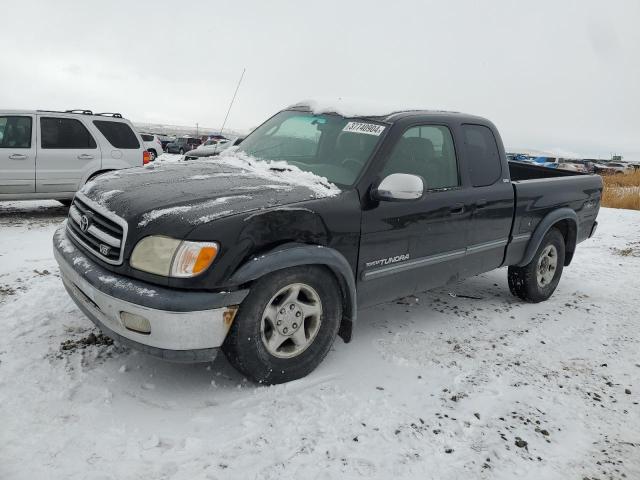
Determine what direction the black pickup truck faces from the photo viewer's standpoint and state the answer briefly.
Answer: facing the viewer and to the left of the viewer

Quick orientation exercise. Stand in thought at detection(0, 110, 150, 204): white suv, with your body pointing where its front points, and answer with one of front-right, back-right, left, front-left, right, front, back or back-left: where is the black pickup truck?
left

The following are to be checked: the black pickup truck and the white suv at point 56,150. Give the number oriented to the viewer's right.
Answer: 0

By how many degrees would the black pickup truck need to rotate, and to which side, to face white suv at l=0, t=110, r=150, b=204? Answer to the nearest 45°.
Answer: approximately 90° to its right

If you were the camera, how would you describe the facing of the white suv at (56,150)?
facing to the left of the viewer

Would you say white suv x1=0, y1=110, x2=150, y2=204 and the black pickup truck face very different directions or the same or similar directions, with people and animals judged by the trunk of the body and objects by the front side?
same or similar directions

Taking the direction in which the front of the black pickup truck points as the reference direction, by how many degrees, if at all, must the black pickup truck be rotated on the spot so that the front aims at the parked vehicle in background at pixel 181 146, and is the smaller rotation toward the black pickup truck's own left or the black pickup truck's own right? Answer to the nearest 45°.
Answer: approximately 135° to the black pickup truck's own right

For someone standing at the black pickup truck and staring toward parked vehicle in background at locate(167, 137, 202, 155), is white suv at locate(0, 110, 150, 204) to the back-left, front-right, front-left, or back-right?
front-left

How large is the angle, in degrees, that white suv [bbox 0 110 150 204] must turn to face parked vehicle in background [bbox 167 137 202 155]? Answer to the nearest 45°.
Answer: approximately 90° to its right

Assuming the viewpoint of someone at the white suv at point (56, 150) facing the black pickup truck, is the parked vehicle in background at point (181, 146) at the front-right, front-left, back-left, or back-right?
back-left
